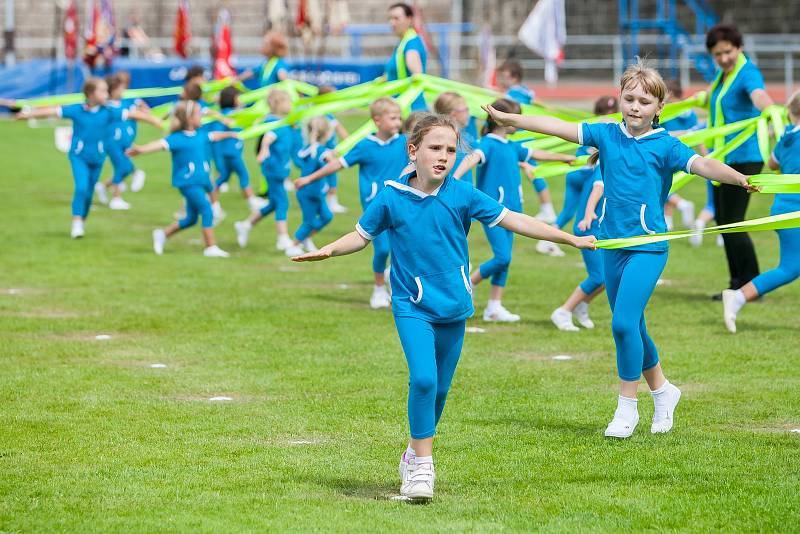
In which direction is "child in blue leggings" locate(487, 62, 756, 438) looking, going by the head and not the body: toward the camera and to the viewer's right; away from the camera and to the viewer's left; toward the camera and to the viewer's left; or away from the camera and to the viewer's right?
toward the camera and to the viewer's left

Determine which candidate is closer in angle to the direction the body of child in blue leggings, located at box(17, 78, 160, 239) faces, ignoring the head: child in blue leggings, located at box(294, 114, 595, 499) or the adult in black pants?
the child in blue leggings

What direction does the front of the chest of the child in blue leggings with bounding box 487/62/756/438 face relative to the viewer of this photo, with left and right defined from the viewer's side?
facing the viewer

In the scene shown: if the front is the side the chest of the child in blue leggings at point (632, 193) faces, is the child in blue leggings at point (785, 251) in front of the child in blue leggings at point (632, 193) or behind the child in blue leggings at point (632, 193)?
behind

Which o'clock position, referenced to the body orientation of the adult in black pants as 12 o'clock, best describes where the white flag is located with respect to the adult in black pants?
The white flag is roughly at 4 o'clock from the adult in black pants.

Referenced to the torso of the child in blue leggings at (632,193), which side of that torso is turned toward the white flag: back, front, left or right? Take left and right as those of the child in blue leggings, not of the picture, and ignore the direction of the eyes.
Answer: back

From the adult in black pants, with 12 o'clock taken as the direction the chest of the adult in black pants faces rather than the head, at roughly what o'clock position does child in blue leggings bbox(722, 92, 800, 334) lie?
The child in blue leggings is roughly at 10 o'clock from the adult in black pants.

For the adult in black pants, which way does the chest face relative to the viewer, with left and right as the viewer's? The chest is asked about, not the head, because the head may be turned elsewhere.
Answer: facing the viewer and to the left of the viewer

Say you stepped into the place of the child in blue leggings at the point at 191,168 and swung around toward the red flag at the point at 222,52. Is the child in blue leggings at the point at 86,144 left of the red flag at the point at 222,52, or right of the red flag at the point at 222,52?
left

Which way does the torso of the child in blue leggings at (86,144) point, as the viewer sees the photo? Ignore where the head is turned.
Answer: toward the camera
